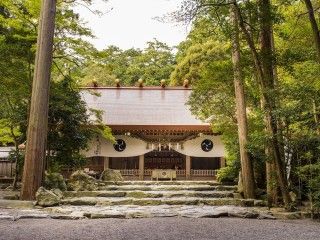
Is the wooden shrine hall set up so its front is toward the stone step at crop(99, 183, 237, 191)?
yes

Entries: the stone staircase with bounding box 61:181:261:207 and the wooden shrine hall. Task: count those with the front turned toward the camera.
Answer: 2

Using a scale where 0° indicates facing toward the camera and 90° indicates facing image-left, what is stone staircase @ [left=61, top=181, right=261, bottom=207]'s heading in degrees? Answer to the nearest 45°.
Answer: approximately 0°

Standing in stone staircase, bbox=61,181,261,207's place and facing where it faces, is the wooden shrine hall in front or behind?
behind

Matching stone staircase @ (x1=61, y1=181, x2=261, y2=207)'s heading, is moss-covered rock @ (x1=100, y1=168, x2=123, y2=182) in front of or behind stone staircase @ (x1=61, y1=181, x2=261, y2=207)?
behind

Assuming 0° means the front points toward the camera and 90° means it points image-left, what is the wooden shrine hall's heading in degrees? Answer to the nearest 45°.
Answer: approximately 0°

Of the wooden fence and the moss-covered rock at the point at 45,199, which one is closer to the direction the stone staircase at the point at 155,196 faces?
the moss-covered rock

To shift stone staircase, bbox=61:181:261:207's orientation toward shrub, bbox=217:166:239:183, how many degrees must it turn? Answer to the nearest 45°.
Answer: approximately 135° to its left

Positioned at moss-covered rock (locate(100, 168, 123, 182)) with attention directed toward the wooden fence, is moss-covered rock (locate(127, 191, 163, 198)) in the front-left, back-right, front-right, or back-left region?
back-left

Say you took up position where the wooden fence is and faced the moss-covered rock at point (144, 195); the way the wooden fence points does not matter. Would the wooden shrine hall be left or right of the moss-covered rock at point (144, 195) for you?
left

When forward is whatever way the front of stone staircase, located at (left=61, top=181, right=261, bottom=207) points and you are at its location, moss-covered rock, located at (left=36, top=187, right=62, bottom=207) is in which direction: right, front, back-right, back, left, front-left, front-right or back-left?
front-right
